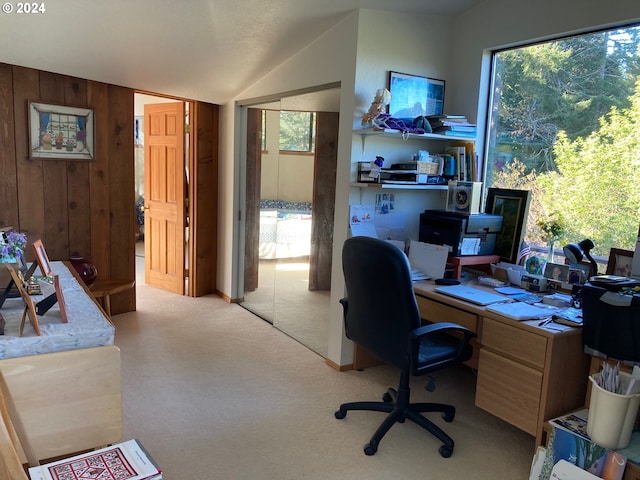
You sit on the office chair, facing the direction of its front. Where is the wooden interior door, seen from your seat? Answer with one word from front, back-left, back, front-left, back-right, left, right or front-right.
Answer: left

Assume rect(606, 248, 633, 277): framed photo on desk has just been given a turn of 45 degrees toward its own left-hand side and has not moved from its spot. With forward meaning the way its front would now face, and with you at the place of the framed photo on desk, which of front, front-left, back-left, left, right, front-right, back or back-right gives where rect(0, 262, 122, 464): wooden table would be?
front-right

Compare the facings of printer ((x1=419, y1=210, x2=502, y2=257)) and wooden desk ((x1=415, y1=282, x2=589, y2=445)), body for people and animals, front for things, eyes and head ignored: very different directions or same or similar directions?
same or similar directions

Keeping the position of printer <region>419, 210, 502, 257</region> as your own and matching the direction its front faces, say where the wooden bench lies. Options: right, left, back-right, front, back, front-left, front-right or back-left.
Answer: front-right

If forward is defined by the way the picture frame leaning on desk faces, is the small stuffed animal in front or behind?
in front

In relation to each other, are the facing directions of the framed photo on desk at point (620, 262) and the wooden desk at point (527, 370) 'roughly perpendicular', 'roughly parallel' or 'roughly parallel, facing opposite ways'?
roughly parallel

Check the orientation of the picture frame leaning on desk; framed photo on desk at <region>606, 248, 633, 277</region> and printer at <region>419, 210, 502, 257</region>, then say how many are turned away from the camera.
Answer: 0

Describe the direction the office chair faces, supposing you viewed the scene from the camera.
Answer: facing away from the viewer and to the right of the viewer

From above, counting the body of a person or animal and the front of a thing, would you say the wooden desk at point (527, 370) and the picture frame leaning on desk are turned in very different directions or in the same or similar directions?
same or similar directions

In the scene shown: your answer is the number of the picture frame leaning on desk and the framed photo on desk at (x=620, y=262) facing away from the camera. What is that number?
0

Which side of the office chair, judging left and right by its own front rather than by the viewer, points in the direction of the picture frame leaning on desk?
front

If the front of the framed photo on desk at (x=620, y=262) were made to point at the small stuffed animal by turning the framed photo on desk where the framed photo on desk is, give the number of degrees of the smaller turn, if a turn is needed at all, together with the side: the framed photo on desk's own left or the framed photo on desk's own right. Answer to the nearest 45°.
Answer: approximately 45° to the framed photo on desk's own right

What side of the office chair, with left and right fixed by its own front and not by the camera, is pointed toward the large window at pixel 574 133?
front

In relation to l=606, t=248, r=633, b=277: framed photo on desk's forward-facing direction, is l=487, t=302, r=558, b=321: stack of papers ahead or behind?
ahead

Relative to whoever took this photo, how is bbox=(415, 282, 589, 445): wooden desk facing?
facing the viewer and to the left of the viewer

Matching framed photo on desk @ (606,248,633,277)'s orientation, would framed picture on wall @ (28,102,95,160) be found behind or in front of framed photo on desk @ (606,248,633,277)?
in front
